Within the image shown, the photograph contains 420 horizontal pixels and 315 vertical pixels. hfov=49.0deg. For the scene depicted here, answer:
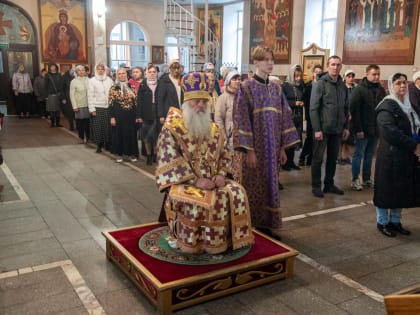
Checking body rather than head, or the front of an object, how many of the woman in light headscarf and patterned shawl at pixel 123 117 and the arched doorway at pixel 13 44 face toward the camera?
2

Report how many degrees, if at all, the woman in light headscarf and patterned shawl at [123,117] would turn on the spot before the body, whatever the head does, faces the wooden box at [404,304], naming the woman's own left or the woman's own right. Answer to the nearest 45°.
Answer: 0° — they already face it

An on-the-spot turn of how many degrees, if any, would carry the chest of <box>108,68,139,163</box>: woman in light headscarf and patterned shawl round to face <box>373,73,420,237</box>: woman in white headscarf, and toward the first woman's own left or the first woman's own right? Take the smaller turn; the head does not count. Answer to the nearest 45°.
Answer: approximately 45° to the first woman's own left

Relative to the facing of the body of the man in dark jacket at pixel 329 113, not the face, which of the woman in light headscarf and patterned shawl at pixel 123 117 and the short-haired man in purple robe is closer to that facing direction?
the short-haired man in purple robe

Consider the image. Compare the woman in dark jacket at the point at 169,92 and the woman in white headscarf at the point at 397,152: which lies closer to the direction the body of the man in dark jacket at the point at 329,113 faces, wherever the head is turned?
the woman in white headscarf

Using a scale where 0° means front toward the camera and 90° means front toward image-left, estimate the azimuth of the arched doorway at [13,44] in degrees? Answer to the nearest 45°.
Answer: approximately 0°

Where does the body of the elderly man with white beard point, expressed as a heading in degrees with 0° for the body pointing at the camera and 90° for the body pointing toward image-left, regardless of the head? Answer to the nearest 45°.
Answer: approximately 315°

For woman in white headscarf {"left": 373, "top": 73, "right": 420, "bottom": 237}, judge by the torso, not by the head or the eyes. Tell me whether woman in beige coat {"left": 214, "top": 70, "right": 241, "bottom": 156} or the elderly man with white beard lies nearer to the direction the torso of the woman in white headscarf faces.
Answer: the elderly man with white beard
